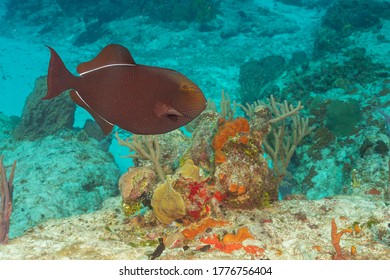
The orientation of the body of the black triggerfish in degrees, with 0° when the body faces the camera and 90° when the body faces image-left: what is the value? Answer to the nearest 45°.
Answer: approximately 270°
